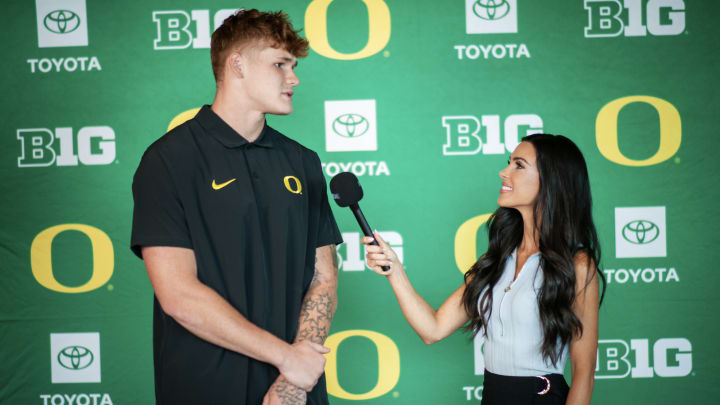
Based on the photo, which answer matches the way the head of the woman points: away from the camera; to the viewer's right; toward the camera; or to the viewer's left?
to the viewer's left

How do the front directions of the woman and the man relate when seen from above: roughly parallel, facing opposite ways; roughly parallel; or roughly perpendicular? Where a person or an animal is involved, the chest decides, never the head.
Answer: roughly perpendicular

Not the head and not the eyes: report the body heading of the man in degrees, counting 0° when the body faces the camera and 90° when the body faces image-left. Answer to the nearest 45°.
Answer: approximately 315°

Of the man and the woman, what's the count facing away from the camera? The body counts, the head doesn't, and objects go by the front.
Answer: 0

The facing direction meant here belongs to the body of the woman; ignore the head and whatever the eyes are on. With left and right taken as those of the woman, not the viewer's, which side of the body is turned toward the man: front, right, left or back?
front

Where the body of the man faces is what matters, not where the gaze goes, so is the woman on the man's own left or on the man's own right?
on the man's own left

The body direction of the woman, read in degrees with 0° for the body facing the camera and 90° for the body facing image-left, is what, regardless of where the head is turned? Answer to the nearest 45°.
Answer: approximately 45°

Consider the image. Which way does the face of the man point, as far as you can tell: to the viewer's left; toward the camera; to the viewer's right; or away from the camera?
to the viewer's right
